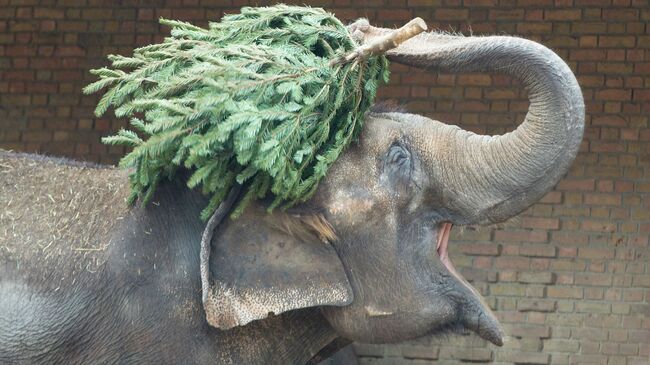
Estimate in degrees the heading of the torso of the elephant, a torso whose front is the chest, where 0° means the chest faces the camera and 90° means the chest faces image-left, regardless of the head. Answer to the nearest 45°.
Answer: approximately 270°
